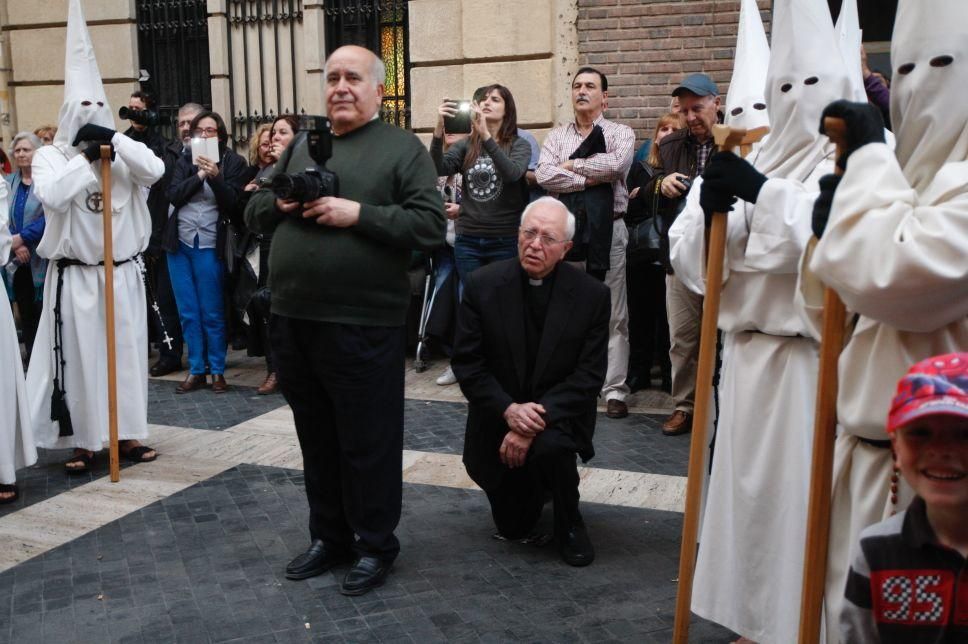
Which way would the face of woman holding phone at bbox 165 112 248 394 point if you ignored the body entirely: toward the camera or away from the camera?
toward the camera

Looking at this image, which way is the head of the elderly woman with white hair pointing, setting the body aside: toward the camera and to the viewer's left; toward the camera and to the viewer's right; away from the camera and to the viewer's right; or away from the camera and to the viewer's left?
toward the camera and to the viewer's right

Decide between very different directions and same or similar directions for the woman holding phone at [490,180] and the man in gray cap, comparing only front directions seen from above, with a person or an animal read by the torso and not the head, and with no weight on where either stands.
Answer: same or similar directions

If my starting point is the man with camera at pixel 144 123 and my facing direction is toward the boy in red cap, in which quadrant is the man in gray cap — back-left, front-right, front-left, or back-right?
front-left

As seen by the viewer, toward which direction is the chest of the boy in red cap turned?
toward the camera

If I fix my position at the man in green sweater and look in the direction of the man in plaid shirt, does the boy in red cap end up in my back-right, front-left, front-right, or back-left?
back-right

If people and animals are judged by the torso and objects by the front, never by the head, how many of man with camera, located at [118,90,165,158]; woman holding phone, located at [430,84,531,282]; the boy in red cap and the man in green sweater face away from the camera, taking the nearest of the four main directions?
0

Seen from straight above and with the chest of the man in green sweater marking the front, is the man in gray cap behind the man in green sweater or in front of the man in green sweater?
behind

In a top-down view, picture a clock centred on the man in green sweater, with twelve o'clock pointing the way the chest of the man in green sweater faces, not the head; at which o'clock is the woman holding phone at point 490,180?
The woman holding phone is roughly at 5 o'clock from the man in green sweater.

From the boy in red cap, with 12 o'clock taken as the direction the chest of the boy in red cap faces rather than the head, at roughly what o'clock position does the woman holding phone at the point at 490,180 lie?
The woman holding phone is roughly at 5 o'clock from the boy in red cap.

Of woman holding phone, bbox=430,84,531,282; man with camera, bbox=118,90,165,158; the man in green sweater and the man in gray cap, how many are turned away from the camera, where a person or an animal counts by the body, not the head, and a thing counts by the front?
0

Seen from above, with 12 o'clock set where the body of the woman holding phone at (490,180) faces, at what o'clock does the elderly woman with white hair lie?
The elderly woman with white hair is roughly at 2 o'clock from the woman holding phone.

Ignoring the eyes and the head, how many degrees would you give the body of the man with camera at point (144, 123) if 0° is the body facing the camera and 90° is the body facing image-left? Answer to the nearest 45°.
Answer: approximately 45°

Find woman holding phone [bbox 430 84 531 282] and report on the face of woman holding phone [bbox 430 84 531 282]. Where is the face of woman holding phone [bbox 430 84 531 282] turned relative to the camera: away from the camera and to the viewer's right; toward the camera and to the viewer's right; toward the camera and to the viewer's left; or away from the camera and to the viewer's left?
toward the camera and to the viewer's left

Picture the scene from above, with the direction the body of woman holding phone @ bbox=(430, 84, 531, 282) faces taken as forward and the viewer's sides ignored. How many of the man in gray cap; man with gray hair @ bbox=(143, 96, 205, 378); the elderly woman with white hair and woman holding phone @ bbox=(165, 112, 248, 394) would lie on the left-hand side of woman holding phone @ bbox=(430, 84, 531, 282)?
1

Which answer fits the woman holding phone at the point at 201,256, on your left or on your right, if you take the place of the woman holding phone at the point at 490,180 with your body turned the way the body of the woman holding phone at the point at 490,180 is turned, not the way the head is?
on your right

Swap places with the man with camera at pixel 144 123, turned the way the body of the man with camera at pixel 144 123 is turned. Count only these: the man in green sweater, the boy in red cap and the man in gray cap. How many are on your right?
0

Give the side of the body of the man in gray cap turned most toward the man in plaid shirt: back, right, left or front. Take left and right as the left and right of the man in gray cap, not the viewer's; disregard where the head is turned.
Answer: right

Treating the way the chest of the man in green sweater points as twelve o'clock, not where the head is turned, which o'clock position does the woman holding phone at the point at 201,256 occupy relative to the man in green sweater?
The woman holding phone is roughly at 4 o'clock from the man in green sweater.

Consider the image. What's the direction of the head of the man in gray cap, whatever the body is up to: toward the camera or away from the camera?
toward the camera
